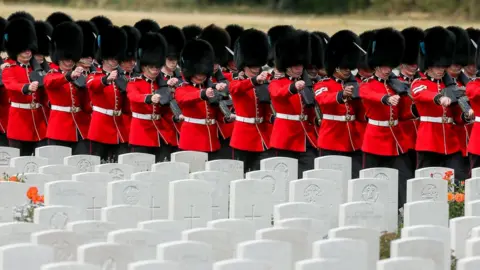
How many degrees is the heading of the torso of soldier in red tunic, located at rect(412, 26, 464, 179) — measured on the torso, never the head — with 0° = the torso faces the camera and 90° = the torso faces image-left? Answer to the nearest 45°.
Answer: approximately 315°

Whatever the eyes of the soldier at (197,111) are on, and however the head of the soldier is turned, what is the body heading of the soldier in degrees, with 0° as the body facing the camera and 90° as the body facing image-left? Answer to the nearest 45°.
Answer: approximately 315°

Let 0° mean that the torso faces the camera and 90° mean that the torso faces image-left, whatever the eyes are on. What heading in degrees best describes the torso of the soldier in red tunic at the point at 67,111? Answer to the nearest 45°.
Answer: approximately 315°

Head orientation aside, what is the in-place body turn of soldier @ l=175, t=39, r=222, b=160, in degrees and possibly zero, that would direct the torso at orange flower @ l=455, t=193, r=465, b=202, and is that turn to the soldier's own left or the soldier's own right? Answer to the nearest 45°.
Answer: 0° — they already face it

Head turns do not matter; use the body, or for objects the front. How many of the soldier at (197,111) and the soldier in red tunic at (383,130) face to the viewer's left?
0

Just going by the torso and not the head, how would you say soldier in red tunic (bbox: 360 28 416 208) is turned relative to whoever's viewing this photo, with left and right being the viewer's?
facing the viewer and to the right of the viewer

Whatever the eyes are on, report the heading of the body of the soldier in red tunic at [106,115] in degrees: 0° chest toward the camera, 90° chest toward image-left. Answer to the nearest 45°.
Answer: approximately 315°
